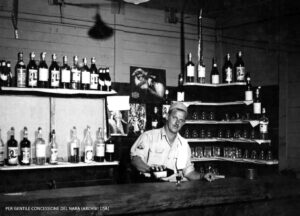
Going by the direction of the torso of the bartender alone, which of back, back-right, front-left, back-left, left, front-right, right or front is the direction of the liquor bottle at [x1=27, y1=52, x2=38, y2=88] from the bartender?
back-right

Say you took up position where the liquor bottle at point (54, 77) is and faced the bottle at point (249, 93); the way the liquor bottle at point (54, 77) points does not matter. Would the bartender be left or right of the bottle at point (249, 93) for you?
right

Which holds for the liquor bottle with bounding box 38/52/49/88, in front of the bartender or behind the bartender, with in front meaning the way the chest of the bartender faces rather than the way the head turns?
behind

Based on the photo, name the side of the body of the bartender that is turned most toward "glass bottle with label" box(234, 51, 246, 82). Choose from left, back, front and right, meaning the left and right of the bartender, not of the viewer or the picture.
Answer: left

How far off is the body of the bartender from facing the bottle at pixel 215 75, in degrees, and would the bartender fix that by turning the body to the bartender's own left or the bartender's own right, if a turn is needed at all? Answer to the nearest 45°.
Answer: approximately 135° to the bartender's own left

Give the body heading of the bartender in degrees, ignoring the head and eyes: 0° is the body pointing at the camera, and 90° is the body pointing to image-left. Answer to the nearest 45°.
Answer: approximately 315°

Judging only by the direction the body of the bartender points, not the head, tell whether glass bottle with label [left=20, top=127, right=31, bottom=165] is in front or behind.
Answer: behind

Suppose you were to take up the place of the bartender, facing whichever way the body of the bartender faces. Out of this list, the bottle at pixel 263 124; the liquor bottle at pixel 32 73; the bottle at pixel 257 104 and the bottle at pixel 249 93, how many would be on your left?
3

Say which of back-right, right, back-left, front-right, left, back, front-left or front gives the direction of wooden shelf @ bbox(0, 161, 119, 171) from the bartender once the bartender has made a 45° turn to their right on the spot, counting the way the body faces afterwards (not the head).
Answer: right

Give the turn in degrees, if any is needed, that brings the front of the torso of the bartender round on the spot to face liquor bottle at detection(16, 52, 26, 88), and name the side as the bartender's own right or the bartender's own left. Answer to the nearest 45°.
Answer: approximately 135° to the bartender's own right

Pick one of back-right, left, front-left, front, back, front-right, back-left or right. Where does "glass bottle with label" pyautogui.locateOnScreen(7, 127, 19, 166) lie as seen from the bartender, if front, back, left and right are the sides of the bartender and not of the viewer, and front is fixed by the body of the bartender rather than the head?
back-right

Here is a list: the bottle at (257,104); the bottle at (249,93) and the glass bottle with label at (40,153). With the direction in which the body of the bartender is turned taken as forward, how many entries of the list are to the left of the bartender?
2

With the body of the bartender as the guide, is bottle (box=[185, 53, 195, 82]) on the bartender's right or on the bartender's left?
on the bartender's left
